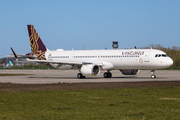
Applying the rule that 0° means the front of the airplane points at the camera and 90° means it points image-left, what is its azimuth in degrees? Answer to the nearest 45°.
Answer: approximately 315°
